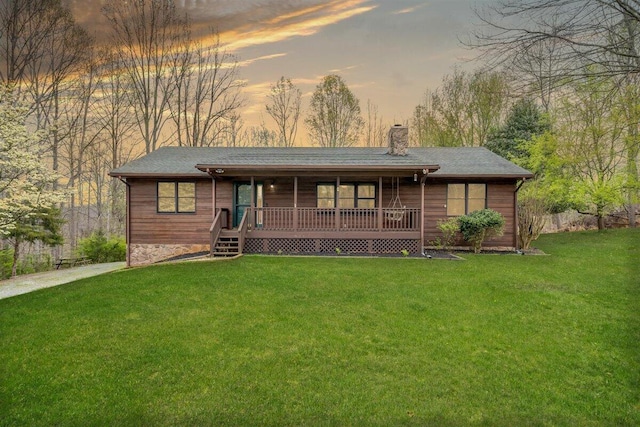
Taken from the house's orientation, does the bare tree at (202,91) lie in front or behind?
behind

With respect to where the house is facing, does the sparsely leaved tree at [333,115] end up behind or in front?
behind

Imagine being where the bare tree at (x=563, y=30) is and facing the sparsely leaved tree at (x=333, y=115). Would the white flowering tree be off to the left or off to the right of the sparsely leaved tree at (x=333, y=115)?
left

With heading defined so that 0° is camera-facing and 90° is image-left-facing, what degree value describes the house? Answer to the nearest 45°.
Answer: approximately 0°

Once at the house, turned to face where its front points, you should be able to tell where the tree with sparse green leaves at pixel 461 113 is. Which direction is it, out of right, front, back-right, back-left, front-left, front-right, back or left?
back-left

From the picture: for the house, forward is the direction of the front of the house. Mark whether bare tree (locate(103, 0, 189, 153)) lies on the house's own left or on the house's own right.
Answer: on the house's own right

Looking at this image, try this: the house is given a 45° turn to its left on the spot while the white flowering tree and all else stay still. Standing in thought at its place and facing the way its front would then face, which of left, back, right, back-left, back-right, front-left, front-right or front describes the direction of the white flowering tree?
back-right

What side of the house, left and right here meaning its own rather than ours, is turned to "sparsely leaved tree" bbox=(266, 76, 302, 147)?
back

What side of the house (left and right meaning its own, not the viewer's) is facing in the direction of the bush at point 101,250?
right
